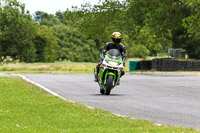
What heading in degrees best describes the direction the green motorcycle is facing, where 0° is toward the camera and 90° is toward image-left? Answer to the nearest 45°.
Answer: approximately 0°
